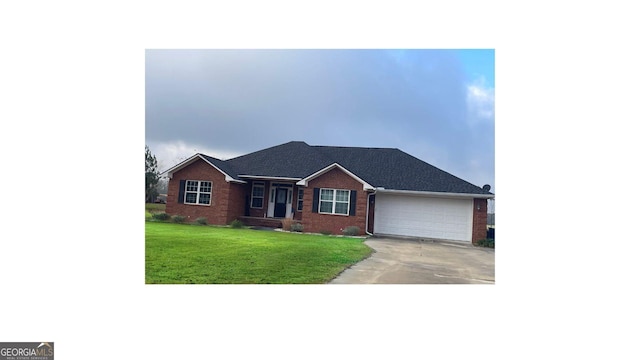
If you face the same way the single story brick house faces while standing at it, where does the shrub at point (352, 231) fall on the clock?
The shrub is roughly at 11 o'clock from the single story brick house.

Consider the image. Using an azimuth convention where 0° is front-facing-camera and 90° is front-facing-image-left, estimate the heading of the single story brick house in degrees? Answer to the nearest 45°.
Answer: approximately 0°
